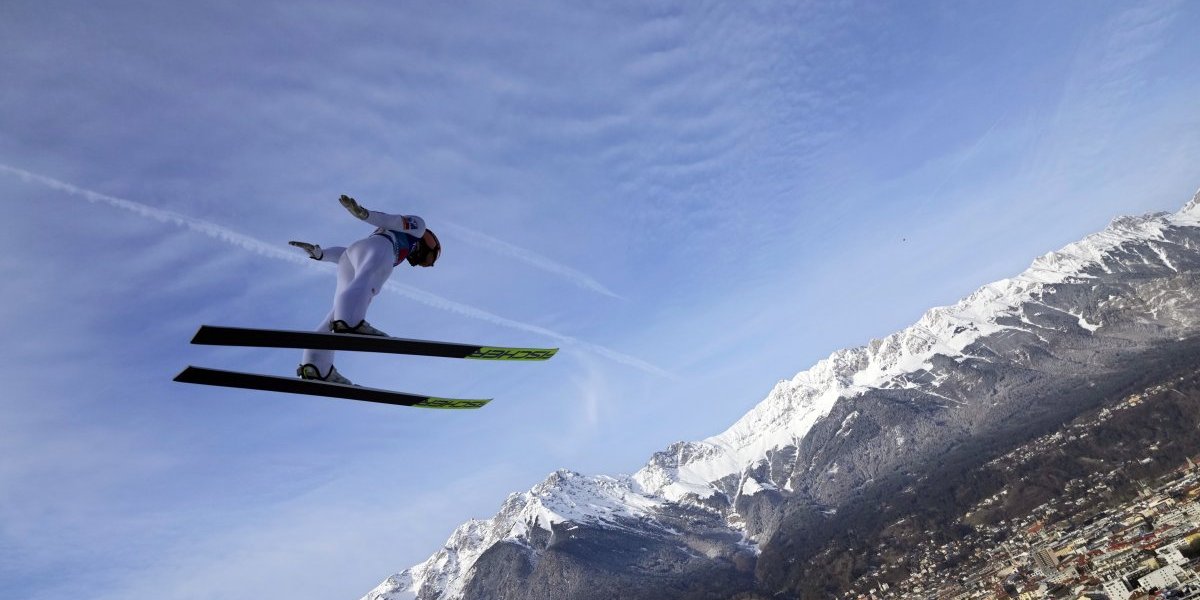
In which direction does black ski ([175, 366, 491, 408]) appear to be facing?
to the viewer's right

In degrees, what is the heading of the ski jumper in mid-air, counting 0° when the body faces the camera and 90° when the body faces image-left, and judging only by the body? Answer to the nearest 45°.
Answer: approximately 270°
